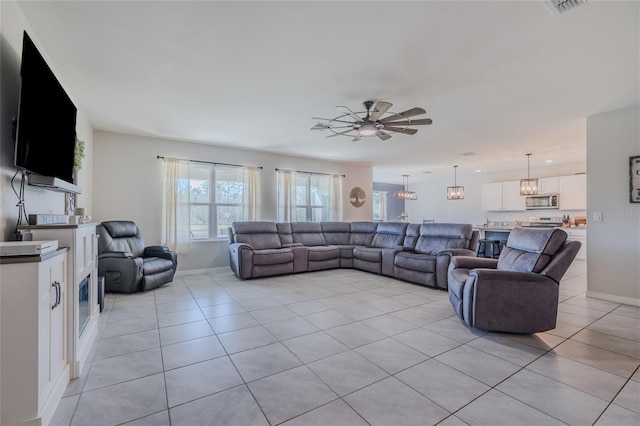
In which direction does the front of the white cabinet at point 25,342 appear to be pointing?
to the viewer's right

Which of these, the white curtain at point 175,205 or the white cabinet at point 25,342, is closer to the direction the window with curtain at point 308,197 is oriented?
the white cabinet

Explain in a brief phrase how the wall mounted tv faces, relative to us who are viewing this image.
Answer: facing to the right of the viewer

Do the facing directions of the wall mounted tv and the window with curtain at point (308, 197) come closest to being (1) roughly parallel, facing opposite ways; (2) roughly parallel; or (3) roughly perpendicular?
roughly perpendicular

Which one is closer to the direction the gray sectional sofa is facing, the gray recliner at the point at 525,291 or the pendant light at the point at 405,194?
the gray recliner

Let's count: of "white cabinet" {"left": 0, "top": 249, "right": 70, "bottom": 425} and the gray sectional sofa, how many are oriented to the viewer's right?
1

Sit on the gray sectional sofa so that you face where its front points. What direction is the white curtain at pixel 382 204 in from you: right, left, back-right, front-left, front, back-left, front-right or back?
back

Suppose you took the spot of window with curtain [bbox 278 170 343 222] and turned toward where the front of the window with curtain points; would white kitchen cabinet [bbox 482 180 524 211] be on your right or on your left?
on your left

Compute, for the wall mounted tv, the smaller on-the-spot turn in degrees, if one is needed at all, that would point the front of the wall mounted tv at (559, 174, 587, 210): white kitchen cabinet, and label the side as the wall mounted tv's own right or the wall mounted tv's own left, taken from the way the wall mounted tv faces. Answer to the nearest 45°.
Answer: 0° — it already faces it
